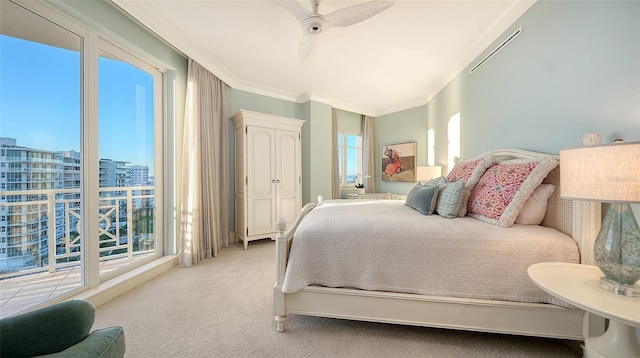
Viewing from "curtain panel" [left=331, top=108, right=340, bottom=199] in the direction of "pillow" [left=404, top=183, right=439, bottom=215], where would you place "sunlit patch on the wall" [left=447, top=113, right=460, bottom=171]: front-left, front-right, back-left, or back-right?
front-left

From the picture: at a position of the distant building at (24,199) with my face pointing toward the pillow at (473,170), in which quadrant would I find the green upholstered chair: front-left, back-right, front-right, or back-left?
front-right

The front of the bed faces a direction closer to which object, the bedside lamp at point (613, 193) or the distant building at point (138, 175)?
the distant building

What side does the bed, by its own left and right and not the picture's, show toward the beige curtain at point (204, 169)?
front

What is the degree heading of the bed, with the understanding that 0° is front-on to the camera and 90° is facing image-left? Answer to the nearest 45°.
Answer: approximately 90°

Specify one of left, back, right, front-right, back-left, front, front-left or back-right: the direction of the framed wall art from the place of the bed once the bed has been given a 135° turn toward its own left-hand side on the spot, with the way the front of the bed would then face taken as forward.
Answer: back-left

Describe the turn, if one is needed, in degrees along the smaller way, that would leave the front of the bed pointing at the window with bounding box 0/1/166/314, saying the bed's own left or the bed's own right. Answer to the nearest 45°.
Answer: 0° — it already faces it

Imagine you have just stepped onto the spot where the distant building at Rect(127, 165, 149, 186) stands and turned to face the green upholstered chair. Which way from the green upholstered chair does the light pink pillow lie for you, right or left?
left
